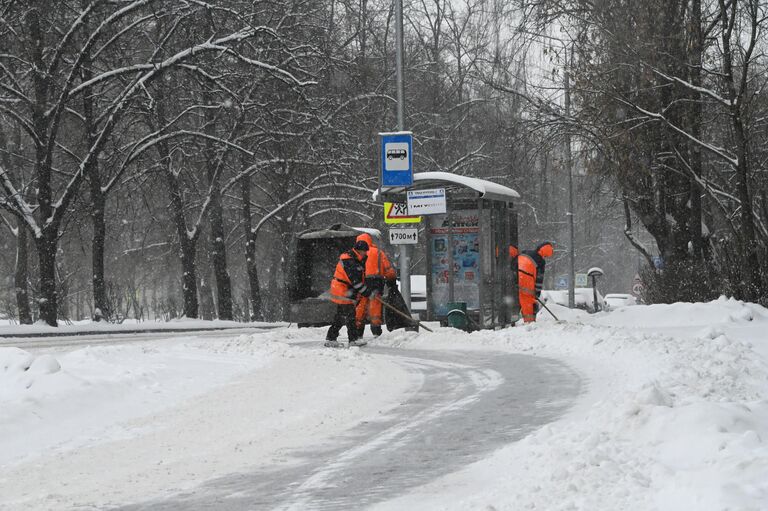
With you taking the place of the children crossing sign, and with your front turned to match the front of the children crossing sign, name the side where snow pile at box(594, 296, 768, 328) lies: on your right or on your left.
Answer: on your left

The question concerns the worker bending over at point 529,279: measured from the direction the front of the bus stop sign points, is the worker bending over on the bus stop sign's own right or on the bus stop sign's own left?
on the bus stop sign's own left

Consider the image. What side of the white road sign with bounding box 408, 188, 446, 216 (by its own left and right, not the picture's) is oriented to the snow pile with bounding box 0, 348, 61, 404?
front

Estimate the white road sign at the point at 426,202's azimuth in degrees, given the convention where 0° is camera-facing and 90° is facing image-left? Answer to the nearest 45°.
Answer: approximately 0°

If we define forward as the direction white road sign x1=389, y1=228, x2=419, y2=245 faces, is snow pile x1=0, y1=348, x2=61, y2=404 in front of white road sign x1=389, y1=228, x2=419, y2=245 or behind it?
in front
